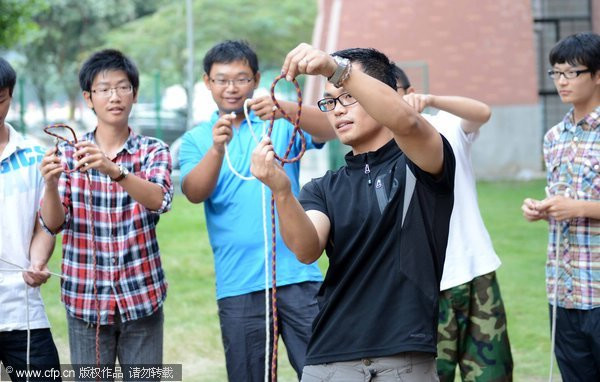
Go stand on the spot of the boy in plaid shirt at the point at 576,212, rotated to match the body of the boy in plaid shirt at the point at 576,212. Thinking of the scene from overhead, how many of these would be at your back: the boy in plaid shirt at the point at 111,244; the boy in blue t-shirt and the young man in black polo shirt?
0

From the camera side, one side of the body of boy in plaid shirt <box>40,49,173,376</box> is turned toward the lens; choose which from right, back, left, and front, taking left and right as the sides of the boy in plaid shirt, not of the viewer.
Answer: front

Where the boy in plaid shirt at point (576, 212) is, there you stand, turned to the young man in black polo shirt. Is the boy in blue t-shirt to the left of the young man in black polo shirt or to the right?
right

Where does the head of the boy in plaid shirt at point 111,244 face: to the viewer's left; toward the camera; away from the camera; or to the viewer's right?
toward the camera

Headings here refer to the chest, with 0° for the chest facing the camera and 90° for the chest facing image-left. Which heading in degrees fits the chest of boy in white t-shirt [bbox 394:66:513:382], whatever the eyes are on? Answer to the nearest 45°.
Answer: approximately 45°

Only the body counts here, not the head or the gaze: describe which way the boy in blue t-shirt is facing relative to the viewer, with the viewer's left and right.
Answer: facing the viewer

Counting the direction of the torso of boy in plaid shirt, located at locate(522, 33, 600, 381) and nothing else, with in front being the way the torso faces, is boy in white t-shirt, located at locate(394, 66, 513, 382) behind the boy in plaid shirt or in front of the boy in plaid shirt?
in front

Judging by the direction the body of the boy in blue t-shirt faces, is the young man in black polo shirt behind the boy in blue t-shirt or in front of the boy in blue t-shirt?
in front

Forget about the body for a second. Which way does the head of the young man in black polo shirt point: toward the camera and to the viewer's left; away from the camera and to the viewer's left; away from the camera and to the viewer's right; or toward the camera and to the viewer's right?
toward the camera and to the viewer's left

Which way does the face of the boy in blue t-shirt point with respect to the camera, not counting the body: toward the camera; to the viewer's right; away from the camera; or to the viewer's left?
toward the camera

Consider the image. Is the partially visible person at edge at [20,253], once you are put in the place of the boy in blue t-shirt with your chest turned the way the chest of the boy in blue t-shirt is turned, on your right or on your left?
on your right

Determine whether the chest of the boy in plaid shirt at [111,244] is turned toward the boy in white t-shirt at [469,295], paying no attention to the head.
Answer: no

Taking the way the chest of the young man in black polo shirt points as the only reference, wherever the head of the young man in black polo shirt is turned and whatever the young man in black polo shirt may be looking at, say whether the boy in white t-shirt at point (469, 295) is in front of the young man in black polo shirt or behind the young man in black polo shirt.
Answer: behind

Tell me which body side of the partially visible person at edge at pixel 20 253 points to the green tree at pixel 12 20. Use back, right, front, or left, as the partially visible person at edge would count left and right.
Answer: back

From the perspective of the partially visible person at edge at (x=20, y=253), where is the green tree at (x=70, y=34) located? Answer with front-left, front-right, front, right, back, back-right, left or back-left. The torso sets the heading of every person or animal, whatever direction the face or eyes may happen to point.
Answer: back

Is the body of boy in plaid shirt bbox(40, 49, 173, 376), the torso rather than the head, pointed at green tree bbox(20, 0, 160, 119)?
no

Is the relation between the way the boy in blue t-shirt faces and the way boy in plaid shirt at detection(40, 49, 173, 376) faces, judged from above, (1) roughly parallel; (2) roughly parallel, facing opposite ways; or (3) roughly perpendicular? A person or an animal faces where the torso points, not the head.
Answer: roughly parallel

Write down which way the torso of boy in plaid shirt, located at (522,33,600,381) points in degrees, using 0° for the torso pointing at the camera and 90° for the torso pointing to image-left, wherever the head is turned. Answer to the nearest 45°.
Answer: approximately 45°

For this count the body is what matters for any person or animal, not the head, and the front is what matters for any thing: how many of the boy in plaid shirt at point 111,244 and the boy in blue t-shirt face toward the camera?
2
